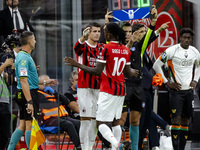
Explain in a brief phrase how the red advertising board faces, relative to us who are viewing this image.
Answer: facing the viewer
